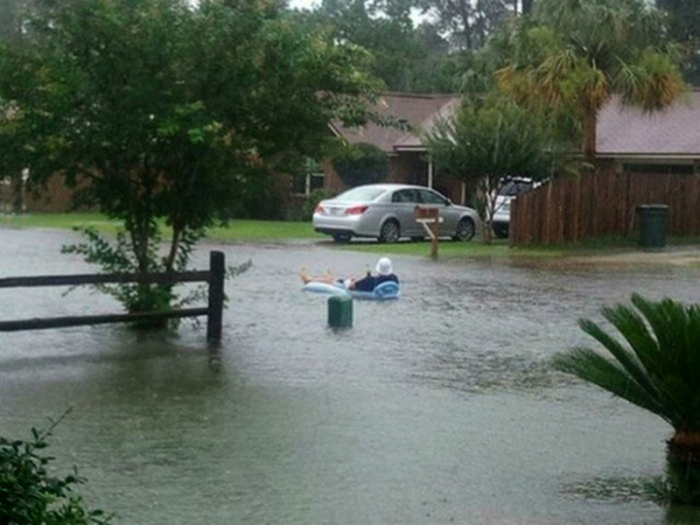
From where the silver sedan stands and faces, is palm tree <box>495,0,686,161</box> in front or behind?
in front

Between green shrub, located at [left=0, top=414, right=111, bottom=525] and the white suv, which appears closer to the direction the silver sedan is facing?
the white suv

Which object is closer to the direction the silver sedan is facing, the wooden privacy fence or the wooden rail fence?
the wooden privacy fence

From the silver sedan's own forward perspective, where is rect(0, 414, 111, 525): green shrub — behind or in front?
behind

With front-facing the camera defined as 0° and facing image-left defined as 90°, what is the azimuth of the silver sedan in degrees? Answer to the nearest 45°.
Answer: approximately 225°

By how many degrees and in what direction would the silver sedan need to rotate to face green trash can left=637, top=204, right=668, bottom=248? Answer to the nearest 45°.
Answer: approximately 45° to its right

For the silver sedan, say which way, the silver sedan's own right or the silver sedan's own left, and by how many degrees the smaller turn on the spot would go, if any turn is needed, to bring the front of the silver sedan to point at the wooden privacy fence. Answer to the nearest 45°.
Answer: approximately 45° to the silver sedan's own right

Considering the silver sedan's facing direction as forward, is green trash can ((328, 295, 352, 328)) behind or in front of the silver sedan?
behind

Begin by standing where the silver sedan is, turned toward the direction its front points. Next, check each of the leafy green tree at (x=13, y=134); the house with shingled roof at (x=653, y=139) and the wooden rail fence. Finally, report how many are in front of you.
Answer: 1

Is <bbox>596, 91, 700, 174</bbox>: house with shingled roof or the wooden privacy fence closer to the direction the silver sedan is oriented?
the house with shingled roof

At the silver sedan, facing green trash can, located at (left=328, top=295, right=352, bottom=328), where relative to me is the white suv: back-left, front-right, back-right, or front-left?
back-left

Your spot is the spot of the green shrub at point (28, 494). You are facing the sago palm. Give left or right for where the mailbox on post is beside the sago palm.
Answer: left
